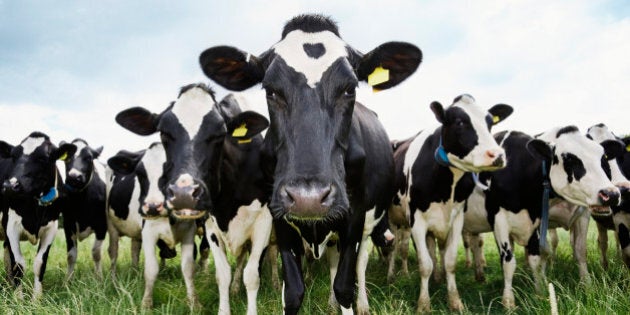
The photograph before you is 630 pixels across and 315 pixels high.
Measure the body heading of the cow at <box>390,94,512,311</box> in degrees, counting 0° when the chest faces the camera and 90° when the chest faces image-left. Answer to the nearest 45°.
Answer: approximately 315°

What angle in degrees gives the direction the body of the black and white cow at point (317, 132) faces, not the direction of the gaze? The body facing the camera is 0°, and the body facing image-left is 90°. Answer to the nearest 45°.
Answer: approximately 0°

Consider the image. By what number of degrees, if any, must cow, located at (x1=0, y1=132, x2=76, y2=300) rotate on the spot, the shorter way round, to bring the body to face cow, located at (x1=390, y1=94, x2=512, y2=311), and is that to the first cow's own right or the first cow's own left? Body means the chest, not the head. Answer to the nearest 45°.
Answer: approximately 45° to the first cow's own left

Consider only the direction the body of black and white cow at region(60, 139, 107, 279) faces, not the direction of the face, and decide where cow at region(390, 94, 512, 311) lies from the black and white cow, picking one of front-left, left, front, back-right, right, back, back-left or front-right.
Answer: front-left

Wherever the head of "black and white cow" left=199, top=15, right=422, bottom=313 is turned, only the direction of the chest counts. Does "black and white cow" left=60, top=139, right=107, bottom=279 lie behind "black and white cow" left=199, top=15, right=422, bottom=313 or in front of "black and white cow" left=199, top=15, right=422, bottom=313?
behind
